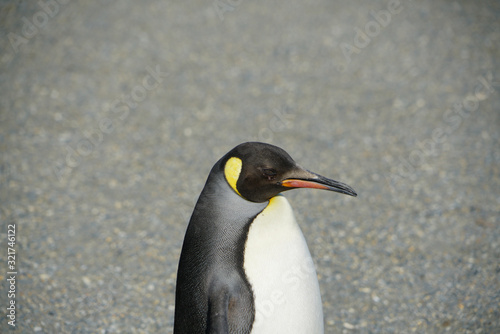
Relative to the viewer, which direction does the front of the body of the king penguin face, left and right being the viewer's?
facing to the right of the viewer
